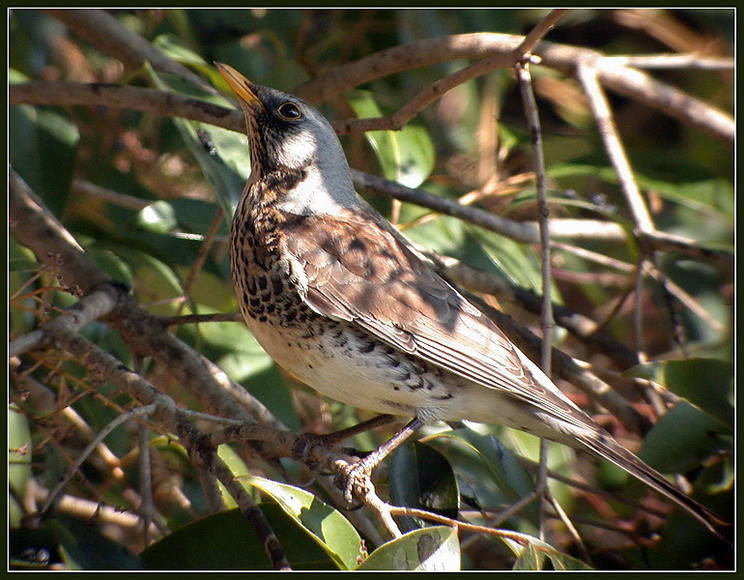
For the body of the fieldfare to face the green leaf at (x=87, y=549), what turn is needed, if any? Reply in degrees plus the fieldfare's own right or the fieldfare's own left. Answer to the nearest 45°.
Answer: approximately 45° to the fieldfare's own left

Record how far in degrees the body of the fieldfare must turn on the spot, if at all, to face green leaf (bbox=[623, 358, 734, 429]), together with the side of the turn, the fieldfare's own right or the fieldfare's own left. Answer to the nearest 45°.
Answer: approximately 180°

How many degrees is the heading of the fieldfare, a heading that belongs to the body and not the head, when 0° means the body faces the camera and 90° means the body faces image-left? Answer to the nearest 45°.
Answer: approximately 90°

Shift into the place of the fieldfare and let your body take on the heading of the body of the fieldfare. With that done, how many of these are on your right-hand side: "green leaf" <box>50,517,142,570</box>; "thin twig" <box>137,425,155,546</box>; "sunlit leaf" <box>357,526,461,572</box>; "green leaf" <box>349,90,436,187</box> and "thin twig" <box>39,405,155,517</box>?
1

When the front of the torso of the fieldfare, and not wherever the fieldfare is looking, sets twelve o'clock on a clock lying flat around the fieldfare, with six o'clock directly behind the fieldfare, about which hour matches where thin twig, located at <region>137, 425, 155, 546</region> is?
The thin twig is roughly at 11 o'clock from the fieldfare.

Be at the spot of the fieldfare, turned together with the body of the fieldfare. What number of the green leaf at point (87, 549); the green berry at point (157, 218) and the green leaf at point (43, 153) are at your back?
0

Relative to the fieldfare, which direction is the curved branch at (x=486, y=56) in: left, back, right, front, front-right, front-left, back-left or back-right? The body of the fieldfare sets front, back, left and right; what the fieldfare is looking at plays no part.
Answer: right

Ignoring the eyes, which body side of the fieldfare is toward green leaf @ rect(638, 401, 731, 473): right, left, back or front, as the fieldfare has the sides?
back

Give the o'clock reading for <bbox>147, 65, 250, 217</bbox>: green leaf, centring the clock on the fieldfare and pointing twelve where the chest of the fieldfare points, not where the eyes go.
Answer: The green leaf is roughly at 1 o'clock from the fieldfare.

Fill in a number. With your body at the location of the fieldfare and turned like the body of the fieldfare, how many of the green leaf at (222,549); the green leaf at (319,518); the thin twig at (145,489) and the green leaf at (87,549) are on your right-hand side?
0

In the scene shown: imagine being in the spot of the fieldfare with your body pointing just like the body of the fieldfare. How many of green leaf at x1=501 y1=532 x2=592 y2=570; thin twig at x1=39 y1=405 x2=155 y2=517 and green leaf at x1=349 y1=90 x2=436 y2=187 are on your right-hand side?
1

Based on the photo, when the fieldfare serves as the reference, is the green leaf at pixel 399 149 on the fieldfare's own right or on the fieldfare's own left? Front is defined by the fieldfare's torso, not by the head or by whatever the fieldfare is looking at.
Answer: on the fieldfare's own right

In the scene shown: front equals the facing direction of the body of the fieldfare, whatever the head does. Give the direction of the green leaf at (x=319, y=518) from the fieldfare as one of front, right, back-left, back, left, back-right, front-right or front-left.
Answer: left

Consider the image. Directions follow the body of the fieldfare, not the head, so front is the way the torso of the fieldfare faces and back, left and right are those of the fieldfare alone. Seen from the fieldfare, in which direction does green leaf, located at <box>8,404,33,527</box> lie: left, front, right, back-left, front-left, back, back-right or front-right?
front

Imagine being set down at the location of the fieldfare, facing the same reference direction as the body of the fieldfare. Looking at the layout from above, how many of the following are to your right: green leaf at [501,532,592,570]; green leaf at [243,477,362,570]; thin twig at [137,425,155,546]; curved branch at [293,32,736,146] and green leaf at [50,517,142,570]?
1

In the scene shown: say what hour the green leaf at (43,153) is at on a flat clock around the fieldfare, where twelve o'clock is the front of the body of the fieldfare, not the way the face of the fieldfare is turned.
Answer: The green leaf is roughly at 1 o'clock from the fieldfare.

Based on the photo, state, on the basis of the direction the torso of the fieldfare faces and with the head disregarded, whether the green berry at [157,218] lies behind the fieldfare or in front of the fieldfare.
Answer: in front
